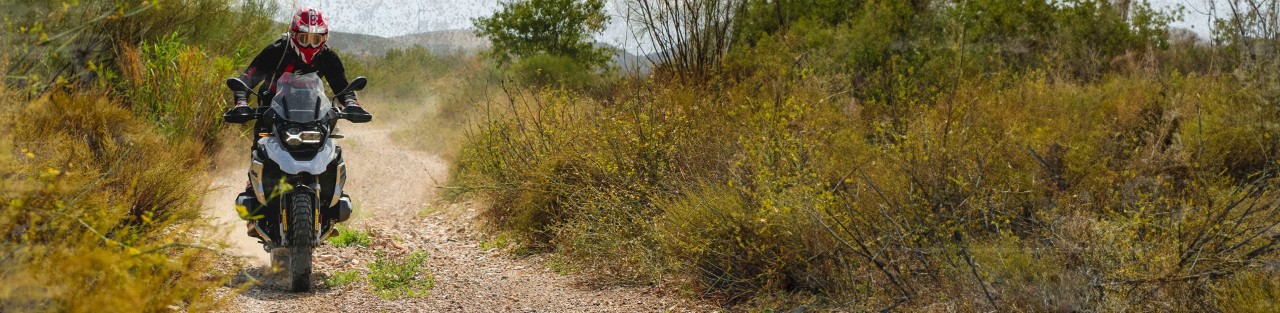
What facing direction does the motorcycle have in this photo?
toward the camera

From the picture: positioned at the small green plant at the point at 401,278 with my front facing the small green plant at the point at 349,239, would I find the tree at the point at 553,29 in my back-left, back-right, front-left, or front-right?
front-right

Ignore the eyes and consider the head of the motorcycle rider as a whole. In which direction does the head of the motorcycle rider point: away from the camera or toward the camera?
toward the camera

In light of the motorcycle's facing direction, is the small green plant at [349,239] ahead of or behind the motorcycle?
behind
